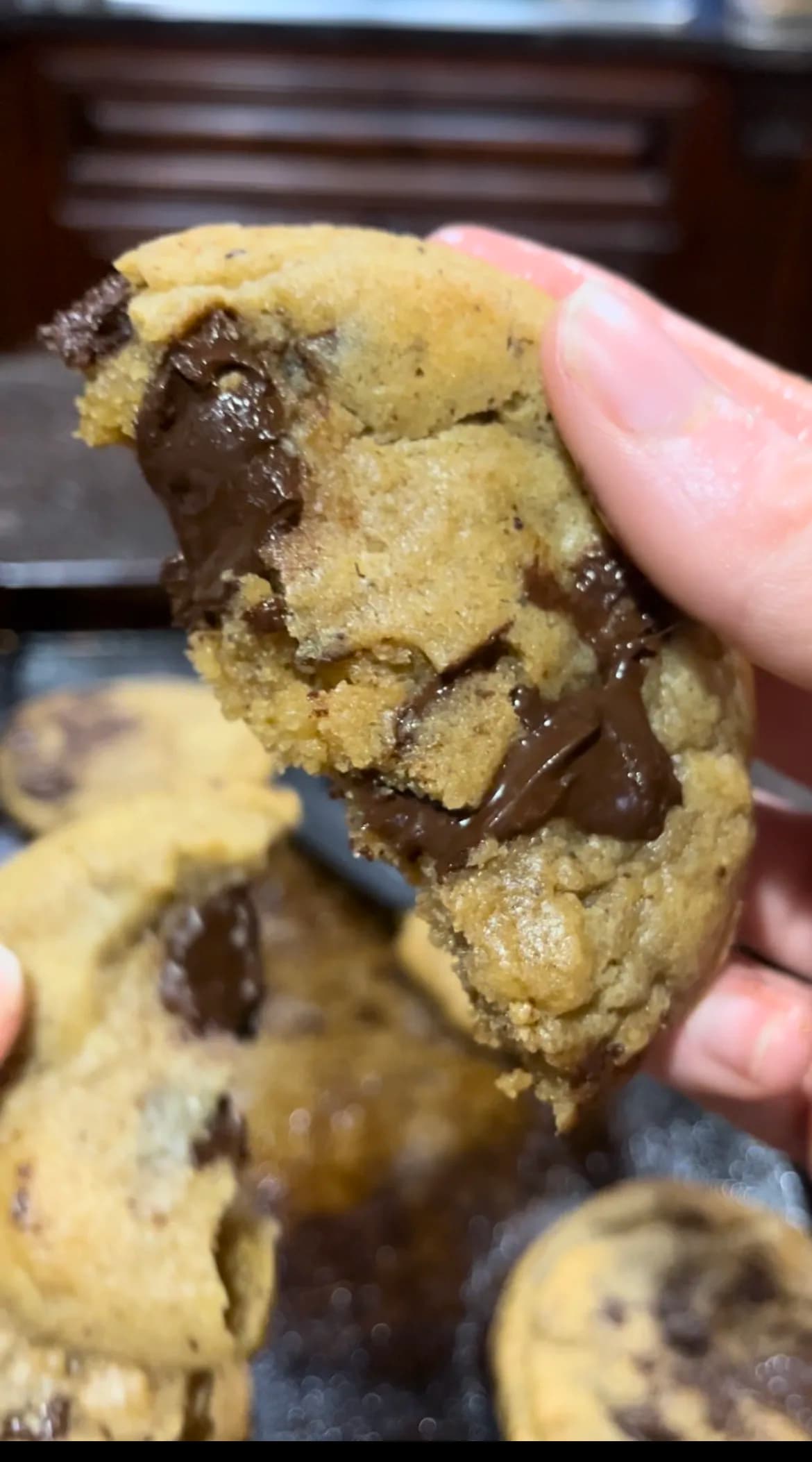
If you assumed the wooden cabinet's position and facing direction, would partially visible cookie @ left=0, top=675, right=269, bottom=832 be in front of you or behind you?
in front

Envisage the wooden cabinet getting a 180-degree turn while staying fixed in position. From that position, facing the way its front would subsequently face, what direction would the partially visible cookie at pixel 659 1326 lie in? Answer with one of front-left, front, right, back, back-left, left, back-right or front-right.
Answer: back

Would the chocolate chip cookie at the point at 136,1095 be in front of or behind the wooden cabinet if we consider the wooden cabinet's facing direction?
in front

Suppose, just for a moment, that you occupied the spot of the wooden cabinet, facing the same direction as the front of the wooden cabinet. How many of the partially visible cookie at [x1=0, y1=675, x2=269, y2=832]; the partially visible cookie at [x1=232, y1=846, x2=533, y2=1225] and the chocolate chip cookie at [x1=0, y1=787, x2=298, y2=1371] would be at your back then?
0

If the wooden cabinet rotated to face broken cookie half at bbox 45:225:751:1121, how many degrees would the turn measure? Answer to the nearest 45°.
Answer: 0° — it already faces it

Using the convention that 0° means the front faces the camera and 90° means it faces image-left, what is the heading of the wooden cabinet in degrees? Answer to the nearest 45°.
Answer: approximately 0°

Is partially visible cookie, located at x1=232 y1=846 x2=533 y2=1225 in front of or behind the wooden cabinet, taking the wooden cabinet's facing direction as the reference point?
in front

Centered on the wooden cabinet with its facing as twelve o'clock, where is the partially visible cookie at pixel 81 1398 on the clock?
The partially visible cookie is roughly at 12 o'clock from the wooden cabinet.
